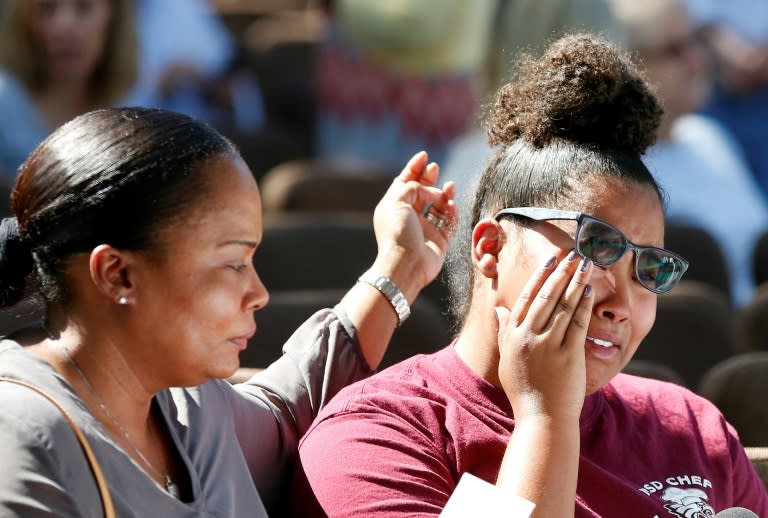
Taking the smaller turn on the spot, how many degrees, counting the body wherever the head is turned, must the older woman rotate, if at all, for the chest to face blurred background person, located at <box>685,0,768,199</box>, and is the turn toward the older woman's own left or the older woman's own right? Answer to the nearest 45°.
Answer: approximately 90° to the older woman's own left

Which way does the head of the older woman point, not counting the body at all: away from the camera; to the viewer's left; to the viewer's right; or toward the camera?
to the viewer's right

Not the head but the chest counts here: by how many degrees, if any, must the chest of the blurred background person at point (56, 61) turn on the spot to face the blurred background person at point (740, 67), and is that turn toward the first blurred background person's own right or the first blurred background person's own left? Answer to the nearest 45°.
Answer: approximately 90° to the first blurred background person's own left

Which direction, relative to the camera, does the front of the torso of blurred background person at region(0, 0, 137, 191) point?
toward the camera

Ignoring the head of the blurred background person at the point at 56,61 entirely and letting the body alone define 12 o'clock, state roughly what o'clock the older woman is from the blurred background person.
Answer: The older woman is roughly at 12 o'clock from the blurred background person.

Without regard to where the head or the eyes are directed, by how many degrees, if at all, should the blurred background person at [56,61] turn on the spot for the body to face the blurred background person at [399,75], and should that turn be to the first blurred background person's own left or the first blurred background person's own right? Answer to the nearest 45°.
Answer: approximately 90° to the first blurred background person's own left

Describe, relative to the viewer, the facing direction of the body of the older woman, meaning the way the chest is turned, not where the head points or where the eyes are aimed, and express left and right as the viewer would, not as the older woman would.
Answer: facing the viewer and to the right of the viewer

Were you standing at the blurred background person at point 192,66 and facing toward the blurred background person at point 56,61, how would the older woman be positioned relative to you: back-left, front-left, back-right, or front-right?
front-left

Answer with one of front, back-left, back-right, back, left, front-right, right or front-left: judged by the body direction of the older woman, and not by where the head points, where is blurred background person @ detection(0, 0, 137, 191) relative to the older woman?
back-left

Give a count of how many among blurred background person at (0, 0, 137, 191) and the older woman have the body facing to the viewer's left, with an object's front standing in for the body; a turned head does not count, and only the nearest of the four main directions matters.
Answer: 0

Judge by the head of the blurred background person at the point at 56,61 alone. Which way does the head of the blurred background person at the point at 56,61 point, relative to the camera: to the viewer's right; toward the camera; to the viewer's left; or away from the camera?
toward the camera

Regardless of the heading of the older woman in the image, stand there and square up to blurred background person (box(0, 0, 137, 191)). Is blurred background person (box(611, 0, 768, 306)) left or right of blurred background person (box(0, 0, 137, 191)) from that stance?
right

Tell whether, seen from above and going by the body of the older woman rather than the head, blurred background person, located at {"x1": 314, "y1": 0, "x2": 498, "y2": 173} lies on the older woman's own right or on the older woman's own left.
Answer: on the older woman's own left
